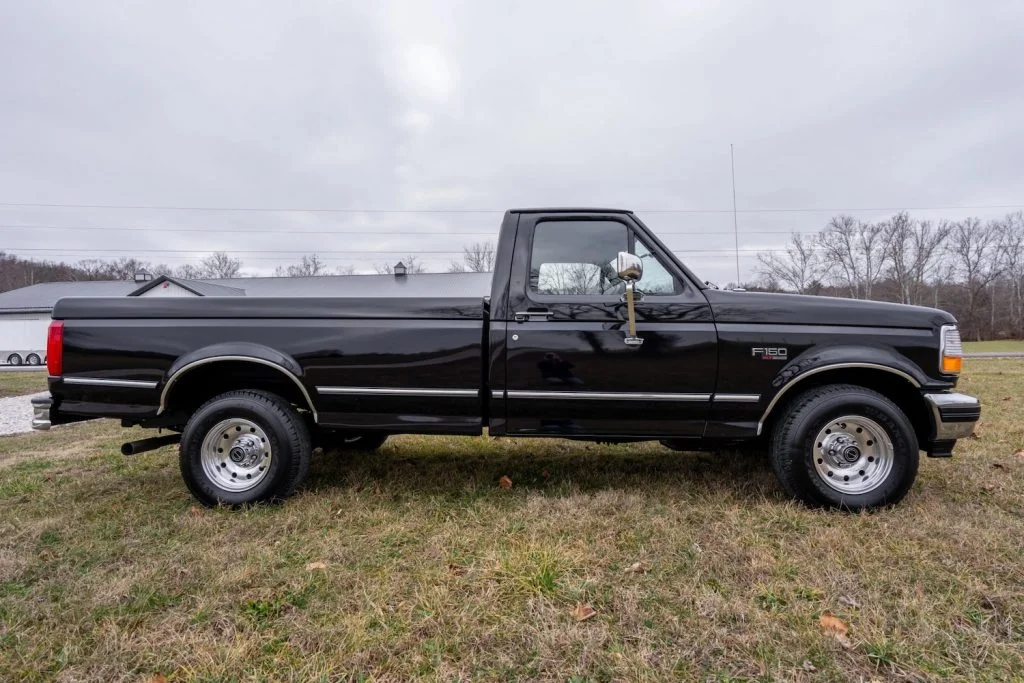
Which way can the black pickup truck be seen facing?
to the viewer's right

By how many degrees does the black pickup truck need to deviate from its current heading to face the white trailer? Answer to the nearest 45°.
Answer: approximately 135° to its left

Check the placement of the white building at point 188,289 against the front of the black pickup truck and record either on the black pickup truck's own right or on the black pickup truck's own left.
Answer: on the black pickup truck's own left
